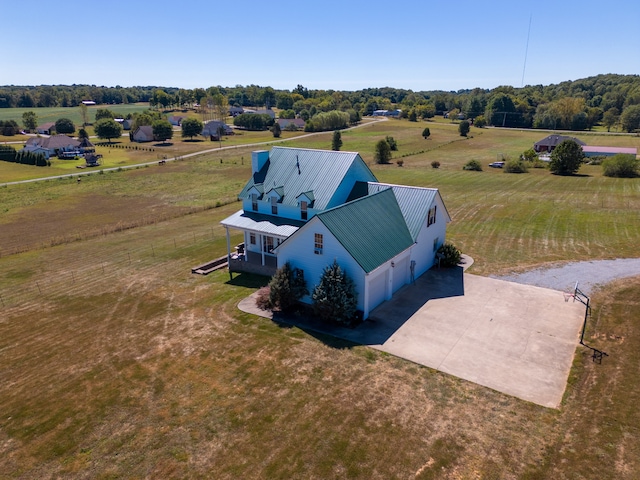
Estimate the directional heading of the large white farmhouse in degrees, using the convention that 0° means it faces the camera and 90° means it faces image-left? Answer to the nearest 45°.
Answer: approximately 45°
